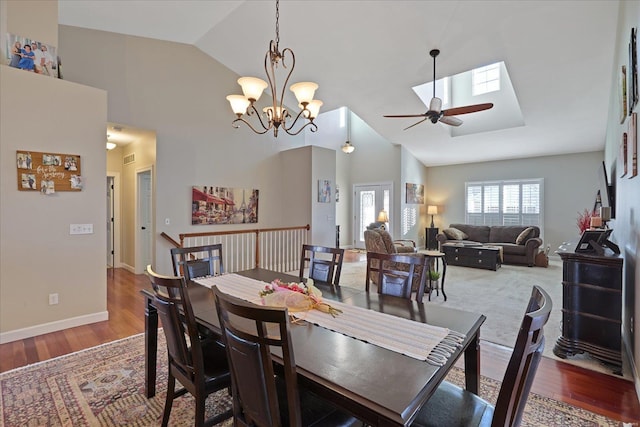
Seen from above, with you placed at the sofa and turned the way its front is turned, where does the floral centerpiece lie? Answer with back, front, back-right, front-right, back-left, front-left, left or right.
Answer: front

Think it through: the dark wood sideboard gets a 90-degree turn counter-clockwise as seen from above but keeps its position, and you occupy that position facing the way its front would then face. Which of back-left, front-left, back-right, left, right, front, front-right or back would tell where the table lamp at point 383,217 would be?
back

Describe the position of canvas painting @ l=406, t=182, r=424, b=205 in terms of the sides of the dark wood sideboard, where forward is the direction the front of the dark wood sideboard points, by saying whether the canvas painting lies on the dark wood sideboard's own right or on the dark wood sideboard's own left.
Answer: on the dark wood sideboard's own right

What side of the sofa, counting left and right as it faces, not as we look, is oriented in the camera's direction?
front

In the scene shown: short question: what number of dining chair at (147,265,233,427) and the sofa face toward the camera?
1

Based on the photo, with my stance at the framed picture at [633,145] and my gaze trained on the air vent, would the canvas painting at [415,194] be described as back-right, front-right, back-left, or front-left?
front-right

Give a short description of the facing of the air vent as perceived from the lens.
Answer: facing the viewer and to the left of the viewer

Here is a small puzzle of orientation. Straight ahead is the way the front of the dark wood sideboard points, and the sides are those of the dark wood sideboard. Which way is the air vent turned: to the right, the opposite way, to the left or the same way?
to the left

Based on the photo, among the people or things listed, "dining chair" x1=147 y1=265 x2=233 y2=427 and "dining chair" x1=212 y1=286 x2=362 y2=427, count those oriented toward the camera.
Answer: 0

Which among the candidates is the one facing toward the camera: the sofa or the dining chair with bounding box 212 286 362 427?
the sofa

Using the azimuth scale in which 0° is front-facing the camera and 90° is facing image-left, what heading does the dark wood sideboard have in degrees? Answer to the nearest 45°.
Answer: approximately 45°

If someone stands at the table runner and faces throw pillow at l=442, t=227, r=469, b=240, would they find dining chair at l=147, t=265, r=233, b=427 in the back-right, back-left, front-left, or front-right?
back-left

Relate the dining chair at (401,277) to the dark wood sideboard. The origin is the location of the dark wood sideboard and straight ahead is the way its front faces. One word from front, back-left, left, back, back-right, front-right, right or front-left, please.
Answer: front

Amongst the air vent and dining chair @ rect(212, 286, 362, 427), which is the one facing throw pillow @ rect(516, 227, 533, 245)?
the dining chair

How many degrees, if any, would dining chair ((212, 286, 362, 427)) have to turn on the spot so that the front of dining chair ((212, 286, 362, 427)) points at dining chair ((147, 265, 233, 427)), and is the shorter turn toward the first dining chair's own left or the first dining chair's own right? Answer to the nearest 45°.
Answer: approximately 90° to the first dining chair's own left

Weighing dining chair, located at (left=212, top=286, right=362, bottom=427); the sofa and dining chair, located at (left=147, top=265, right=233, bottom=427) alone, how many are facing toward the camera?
1

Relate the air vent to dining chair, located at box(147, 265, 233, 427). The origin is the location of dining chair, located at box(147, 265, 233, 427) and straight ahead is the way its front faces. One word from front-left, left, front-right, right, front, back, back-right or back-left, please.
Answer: front-left

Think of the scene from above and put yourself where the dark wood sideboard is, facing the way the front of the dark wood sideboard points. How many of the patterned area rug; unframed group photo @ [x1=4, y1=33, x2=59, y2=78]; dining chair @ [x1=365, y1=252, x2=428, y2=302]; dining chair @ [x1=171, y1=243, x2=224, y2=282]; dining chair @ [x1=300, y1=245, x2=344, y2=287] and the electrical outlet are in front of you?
6

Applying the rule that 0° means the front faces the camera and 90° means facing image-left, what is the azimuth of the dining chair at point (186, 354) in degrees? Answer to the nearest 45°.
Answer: approximately 225°

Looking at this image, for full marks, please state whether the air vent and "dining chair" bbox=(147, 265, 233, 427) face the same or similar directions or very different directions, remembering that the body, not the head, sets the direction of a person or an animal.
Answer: very different directions
